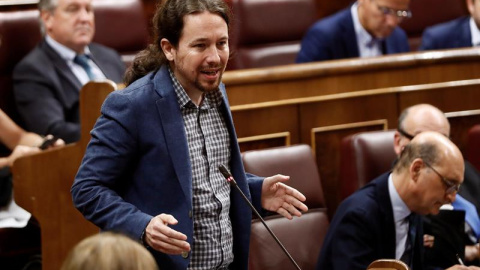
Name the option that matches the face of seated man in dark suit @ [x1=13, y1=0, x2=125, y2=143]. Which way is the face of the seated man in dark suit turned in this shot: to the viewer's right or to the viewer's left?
to the viewer's right

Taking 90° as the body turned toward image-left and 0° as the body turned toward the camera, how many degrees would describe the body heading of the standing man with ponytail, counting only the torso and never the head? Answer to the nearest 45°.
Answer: approximately 315°

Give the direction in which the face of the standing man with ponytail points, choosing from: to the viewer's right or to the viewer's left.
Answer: to the viewer's right
